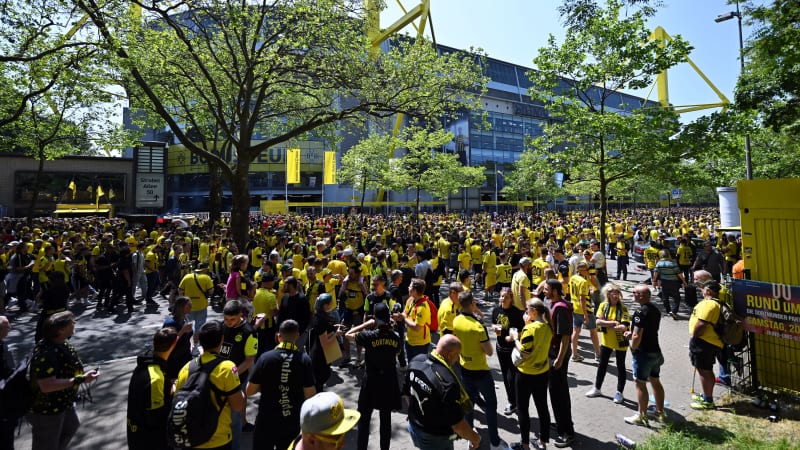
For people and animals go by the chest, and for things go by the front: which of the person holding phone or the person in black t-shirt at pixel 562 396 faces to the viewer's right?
the person holding phone

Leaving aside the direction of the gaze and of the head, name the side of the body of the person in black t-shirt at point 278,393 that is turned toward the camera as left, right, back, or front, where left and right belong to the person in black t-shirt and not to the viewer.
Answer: back

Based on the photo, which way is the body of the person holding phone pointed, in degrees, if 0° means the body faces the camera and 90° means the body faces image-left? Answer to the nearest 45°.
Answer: approximately 270°

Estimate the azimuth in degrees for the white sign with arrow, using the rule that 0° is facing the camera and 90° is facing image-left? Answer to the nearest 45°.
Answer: approximately 0°

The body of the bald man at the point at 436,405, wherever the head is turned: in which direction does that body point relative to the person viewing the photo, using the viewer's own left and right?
facing away from the viewer and to the right of the viewer

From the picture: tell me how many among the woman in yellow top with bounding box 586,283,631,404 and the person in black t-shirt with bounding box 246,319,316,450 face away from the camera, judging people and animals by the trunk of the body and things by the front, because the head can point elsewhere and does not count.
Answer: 1

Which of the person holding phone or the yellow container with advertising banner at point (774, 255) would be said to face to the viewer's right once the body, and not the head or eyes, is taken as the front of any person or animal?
the person holding phone

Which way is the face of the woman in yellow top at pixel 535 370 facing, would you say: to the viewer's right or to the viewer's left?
to the viewer's left

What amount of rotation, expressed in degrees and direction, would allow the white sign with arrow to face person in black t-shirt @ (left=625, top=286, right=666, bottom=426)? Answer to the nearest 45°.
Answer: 0° — it already faces them

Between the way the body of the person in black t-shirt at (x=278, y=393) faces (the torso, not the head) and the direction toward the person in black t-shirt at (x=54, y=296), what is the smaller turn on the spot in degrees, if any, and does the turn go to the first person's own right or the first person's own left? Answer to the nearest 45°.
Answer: approximately 45° to the first person's own left
